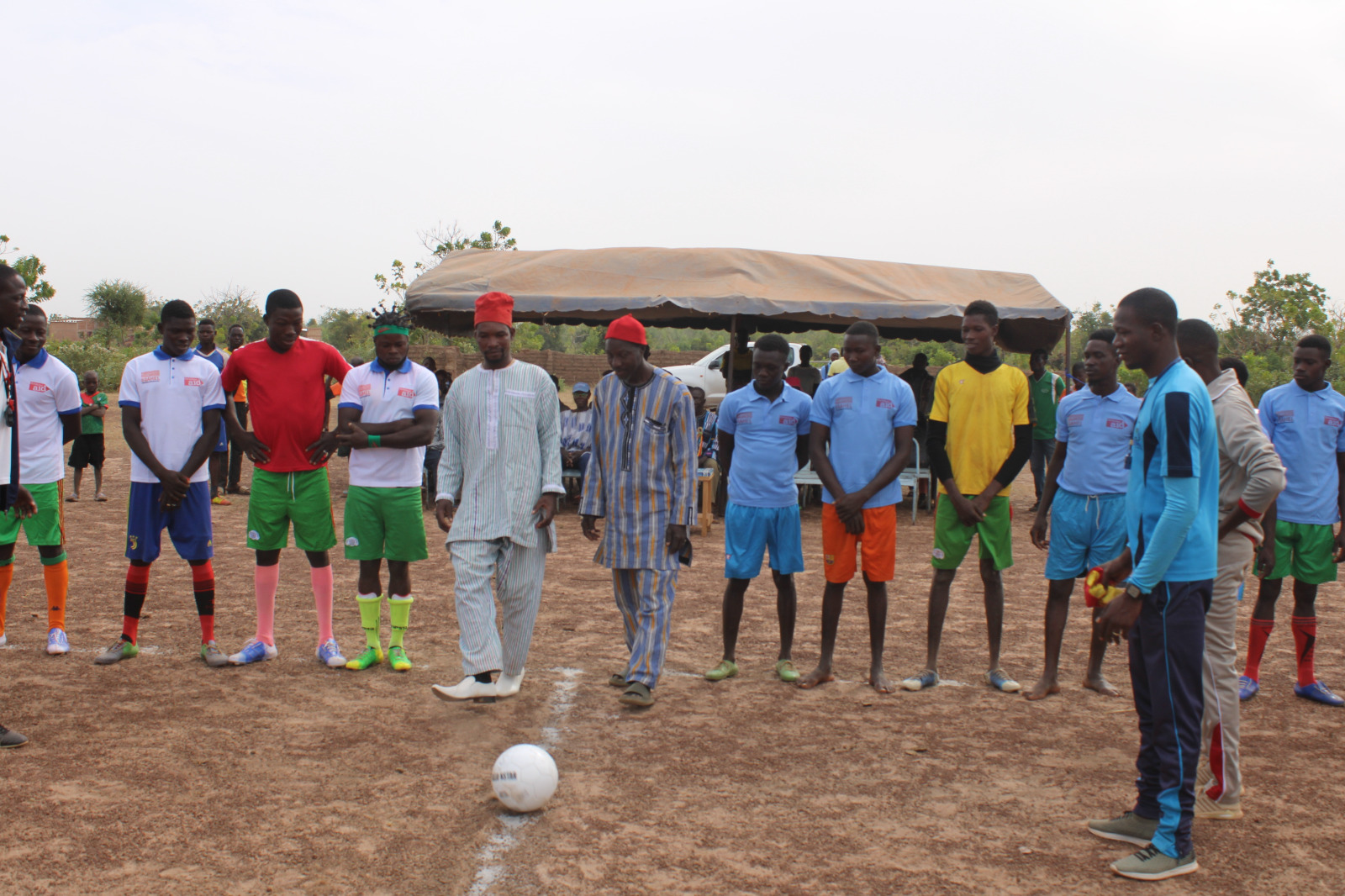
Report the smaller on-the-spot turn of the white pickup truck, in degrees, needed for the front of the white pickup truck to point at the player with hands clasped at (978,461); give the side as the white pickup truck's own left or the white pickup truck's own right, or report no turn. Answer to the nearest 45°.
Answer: approximately 90° to the white pickup truck's own left

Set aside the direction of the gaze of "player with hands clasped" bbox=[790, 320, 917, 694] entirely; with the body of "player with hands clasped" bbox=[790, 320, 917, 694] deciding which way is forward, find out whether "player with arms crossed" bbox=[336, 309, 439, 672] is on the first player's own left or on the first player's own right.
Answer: on the first player's own right

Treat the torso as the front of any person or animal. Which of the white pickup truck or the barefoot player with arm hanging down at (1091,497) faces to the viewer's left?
the white pickup truck

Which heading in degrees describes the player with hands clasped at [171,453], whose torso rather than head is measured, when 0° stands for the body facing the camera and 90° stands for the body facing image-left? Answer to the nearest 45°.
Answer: approximately 0°

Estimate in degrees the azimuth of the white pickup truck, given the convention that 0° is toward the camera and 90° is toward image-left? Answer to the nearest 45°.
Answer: approximately 90°

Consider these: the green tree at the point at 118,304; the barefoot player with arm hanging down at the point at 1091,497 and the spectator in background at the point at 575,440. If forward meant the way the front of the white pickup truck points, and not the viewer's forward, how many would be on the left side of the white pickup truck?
2

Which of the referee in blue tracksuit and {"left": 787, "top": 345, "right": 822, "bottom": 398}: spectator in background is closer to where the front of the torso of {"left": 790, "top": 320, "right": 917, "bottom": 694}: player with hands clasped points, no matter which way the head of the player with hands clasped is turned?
the referee in blue tracksuit

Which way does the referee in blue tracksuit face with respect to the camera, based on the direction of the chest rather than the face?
to the viewer's left

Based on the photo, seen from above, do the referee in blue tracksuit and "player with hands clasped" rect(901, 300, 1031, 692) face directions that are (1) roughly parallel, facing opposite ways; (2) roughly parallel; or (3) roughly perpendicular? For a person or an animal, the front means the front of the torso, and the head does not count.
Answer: roughly perpendicular

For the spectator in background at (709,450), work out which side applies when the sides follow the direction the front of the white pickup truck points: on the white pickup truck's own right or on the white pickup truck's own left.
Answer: on the white pickup truck's own left
